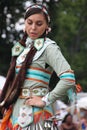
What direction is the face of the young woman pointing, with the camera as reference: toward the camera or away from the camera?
toward the camera

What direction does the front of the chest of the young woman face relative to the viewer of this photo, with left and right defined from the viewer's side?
facing the viewer and to the left of the viewer
